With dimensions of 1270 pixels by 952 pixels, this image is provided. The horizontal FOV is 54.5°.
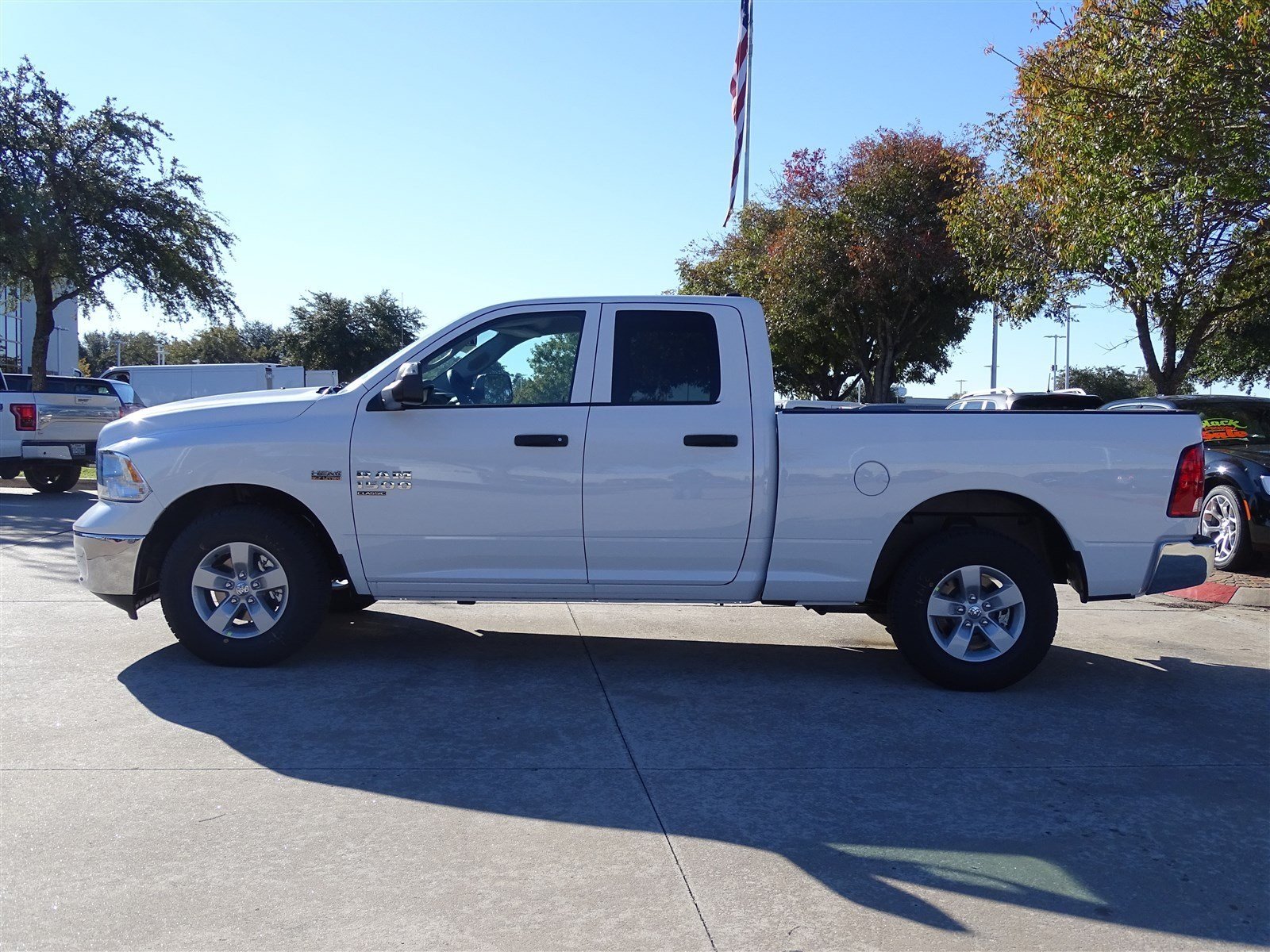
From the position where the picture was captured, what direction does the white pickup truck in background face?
facing away from the viewer and to the left of the viewer

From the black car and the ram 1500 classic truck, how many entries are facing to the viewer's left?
1

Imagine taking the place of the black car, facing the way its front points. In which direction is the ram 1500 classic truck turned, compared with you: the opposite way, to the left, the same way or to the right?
to the right

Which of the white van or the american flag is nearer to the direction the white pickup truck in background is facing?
the white van

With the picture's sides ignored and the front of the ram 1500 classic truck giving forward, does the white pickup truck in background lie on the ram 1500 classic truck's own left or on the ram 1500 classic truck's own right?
on the ram 1500 classic truck's own right

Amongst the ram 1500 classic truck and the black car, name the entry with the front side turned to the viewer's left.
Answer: the ram 1500 classic truck

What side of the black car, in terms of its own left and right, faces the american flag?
back

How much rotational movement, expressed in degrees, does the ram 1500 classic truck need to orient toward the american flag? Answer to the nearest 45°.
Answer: approximately 90° to its right

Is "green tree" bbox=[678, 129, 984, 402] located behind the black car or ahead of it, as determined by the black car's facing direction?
behind

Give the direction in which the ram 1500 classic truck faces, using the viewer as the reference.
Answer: facing to the left of the viewer

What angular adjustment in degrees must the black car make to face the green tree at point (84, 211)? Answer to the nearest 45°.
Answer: approximately 135° to its right
